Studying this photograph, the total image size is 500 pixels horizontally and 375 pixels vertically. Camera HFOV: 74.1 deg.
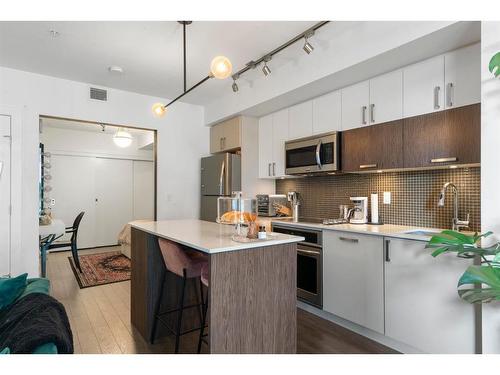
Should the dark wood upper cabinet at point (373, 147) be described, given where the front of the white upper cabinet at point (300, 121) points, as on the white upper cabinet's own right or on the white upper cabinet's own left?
on the white upper cabinet's own left

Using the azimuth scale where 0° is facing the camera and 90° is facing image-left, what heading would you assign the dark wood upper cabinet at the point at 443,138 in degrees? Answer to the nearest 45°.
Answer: approximately 45°

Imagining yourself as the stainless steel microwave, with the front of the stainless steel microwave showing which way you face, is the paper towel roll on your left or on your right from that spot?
on your left

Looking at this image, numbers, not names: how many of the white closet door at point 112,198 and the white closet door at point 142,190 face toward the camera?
2

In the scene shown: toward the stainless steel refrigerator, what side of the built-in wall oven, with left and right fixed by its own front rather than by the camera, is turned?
right

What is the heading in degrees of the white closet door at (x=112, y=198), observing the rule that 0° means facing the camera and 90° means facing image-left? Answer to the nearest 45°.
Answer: approximately 0°

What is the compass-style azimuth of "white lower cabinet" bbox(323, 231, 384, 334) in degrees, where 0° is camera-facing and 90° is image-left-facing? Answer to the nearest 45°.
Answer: approximately 45°

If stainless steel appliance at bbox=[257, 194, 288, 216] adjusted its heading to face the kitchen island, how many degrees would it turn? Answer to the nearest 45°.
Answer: approximately 45° to its left

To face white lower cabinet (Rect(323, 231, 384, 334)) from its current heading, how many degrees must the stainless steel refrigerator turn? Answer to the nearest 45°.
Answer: approximately 90° to its left
